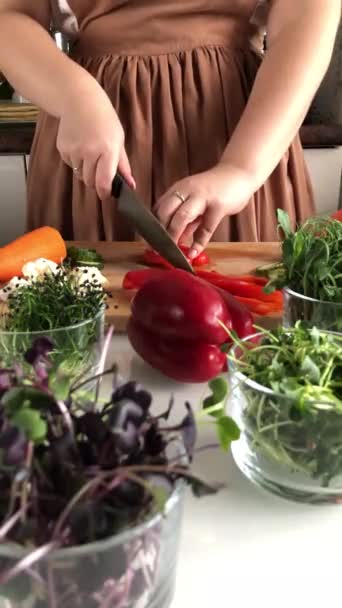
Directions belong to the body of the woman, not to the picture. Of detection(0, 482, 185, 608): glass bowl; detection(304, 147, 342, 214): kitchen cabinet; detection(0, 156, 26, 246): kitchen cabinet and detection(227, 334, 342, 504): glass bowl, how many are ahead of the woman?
2

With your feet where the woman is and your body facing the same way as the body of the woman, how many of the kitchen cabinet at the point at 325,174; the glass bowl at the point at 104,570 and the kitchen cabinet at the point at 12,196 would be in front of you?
1

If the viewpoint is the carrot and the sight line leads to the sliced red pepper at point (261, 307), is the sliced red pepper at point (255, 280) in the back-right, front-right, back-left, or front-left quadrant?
front-left

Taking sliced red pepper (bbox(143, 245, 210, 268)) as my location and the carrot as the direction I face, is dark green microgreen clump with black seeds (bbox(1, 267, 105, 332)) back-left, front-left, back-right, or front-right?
front-left

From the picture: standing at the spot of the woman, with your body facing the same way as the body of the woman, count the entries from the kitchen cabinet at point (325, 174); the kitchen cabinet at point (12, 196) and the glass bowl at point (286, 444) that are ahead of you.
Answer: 1

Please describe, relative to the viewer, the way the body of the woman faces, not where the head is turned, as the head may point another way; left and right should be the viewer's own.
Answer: facing the viewer

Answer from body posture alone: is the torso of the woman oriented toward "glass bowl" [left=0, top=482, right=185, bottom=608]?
yes

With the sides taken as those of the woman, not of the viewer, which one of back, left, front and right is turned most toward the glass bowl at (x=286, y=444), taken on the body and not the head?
front
